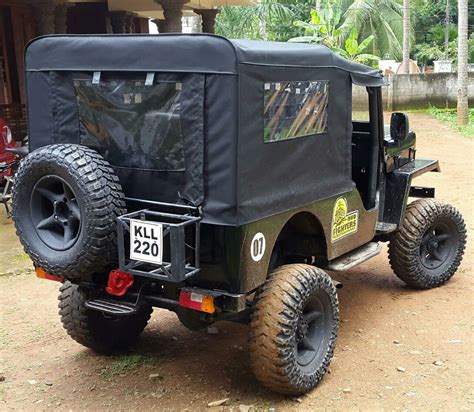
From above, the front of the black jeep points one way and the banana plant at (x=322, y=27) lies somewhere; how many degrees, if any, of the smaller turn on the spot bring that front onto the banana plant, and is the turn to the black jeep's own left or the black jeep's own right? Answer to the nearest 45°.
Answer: approximately 45° to the black jeep's own left

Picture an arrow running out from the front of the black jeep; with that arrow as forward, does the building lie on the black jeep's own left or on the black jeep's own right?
on the black jeep's own left

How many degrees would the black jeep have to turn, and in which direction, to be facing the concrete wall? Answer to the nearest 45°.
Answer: approximately 45° to its left

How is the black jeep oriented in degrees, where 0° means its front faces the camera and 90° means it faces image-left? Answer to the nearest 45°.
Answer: approximately 225°

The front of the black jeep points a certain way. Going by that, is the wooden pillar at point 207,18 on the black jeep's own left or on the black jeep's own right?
on the black jeep's own left

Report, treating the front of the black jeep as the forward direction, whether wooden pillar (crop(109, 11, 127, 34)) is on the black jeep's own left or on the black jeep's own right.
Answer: on the black jeep's own left

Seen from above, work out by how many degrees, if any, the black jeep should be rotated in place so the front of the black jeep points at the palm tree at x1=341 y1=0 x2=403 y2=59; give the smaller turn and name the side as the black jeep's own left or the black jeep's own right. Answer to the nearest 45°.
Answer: approximately 45° to the black jeep's own left
